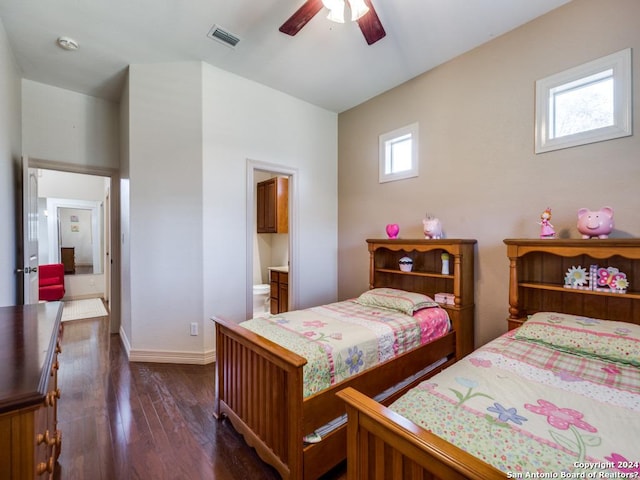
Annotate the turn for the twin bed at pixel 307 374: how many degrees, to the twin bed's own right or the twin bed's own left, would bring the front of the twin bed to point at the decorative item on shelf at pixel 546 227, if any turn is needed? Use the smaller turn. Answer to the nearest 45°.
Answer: approximately 135° to the twin bed's own left

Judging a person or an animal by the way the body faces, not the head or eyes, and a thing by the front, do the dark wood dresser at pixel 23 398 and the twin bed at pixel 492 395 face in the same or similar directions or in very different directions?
very different directions

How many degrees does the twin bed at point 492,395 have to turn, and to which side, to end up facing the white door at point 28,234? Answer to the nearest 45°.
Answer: approximately 45° to its right

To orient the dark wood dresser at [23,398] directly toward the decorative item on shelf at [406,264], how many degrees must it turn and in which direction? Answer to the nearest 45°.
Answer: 0° — it already faces it

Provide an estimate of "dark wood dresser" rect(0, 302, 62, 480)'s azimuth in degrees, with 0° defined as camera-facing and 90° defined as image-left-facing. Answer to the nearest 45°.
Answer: approximately 270°

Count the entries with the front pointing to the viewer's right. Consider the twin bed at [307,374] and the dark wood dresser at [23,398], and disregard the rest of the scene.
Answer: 1

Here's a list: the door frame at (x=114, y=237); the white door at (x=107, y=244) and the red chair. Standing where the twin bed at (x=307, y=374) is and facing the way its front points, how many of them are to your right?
3

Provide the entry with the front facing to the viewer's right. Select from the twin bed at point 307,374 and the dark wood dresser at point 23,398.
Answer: the dark wood dresser

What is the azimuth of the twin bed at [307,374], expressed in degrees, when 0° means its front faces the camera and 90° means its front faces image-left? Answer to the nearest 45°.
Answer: approximately 45°

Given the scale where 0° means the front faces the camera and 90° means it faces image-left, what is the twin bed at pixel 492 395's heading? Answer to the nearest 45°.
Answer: approximately 45°

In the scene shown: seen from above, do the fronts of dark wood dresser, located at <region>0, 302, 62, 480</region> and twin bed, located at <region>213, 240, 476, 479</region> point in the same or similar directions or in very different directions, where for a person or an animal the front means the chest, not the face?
very different directions

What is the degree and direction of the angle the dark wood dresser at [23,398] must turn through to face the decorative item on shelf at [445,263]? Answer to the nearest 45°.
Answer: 0° — it already faces it
